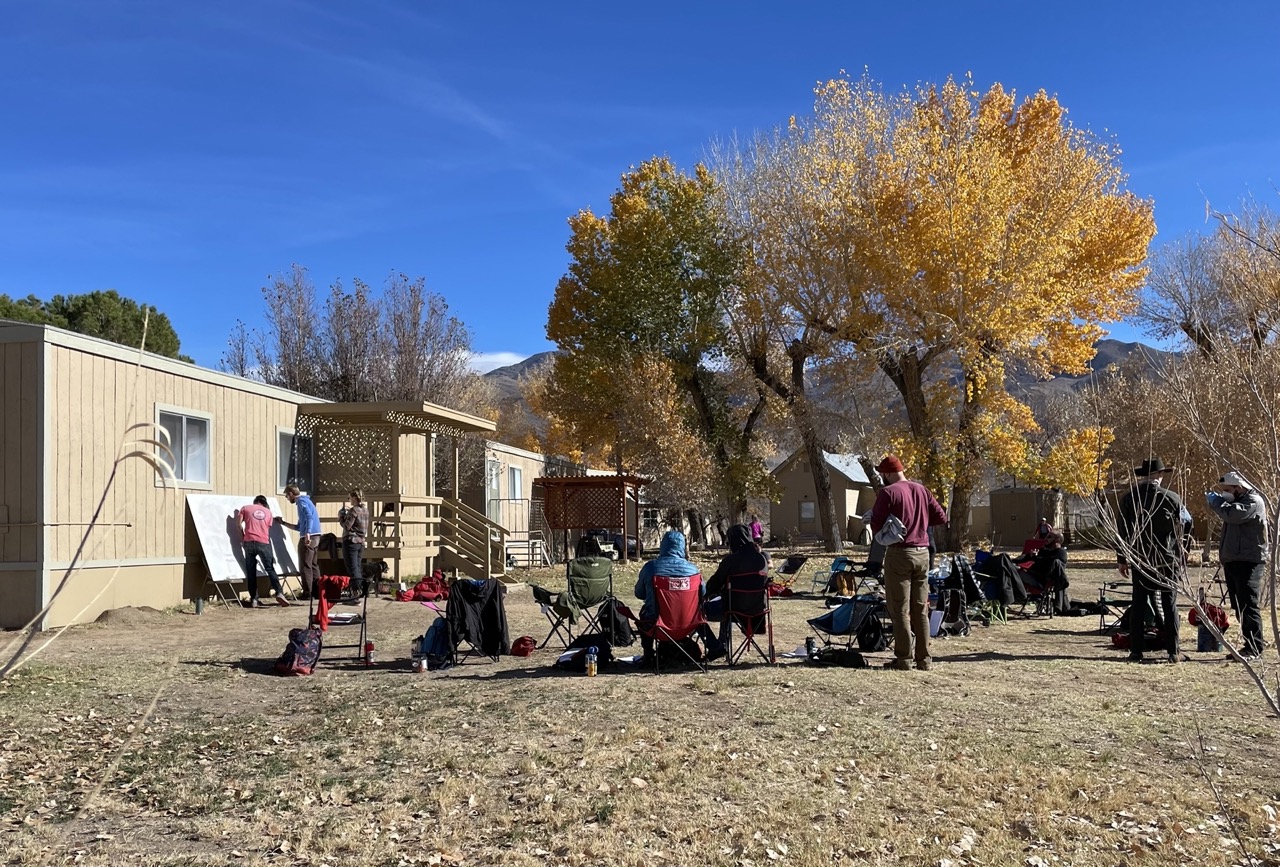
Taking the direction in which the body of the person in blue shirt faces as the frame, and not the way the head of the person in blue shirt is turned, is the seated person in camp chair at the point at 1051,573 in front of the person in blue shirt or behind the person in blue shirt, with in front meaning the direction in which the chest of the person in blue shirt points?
behind

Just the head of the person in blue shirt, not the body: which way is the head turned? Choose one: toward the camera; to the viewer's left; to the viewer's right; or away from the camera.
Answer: to the viewer's left

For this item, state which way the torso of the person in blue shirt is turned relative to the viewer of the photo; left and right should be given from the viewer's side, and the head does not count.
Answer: facing to the left of the viewer

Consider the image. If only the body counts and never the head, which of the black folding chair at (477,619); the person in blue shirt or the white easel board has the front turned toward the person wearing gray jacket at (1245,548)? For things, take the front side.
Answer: the white easel board

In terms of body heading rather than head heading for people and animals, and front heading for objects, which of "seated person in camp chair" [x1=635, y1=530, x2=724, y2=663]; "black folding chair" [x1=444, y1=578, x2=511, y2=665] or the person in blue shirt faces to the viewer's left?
the person in blue shirt

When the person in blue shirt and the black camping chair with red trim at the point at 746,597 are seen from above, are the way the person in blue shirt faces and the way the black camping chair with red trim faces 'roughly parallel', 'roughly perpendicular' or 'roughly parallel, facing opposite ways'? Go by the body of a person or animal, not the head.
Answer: roughly perpendicular

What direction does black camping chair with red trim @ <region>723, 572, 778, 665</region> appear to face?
away from the camera

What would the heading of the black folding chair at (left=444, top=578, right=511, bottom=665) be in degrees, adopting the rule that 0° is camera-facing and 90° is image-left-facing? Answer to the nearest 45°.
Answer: approximately 180°

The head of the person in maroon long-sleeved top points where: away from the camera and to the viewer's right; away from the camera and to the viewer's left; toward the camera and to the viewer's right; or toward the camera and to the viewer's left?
away from the camera and to the viewer's left

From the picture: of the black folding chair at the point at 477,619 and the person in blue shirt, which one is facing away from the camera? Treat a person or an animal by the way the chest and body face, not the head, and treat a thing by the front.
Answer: the black folding chair

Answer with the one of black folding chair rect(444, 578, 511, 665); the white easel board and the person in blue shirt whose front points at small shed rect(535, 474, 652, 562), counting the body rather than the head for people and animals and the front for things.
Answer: the black folding chair

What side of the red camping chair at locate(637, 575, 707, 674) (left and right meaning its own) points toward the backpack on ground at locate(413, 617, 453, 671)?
left

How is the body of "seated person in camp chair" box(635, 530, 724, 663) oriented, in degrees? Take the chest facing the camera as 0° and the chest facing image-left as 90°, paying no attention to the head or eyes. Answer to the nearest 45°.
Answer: approximately 180°

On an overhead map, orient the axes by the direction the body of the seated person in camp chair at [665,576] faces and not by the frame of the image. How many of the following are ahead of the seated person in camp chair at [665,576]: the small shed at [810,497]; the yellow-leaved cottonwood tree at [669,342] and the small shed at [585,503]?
3
